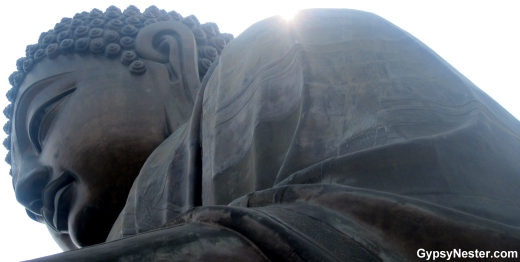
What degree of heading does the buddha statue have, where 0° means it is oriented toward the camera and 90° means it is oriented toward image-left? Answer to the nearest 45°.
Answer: approximately 45°
